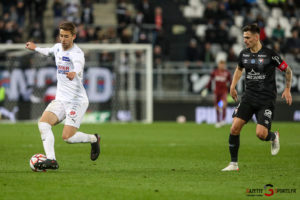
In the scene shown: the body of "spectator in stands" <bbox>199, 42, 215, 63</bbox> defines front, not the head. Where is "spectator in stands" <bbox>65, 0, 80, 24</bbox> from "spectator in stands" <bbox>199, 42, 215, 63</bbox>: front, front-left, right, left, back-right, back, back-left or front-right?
right

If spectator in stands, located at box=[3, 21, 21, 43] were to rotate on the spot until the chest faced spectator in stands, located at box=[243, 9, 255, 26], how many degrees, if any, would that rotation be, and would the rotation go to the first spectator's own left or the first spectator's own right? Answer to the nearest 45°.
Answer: approximately 90° to the first spectator's own left

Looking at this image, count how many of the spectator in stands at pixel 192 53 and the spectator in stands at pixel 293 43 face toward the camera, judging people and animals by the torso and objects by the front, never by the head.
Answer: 2

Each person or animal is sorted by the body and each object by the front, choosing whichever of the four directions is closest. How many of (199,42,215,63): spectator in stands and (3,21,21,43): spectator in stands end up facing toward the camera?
2

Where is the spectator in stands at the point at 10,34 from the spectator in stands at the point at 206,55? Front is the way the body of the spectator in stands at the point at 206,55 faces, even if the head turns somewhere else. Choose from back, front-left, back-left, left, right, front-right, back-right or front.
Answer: right

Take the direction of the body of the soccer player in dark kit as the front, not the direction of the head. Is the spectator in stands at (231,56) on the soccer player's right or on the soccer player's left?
on the soccer player's right

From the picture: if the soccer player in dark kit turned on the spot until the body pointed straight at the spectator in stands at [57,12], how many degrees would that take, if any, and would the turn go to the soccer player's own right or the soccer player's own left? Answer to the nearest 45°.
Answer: approximately 90° to the soccer player's own right

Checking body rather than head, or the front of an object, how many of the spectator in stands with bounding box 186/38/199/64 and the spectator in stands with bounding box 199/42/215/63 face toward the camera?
2

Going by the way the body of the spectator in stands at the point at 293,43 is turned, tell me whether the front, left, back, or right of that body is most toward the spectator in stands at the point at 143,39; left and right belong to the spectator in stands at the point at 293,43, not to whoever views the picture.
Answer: right

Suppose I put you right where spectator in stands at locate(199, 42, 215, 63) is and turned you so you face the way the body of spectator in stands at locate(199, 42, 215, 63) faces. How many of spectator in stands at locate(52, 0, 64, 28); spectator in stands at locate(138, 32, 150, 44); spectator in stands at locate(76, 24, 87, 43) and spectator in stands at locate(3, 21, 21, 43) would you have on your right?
4

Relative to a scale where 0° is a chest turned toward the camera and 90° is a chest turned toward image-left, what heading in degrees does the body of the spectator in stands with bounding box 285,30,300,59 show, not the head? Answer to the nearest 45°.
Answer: approximately 0°

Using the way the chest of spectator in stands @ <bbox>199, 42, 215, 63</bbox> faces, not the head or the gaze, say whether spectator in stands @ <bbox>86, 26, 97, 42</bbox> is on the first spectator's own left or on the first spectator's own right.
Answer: on the first spectator's own right

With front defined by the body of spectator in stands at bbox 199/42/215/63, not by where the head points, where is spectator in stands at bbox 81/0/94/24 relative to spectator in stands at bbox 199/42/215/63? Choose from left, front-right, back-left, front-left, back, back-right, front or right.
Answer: right
